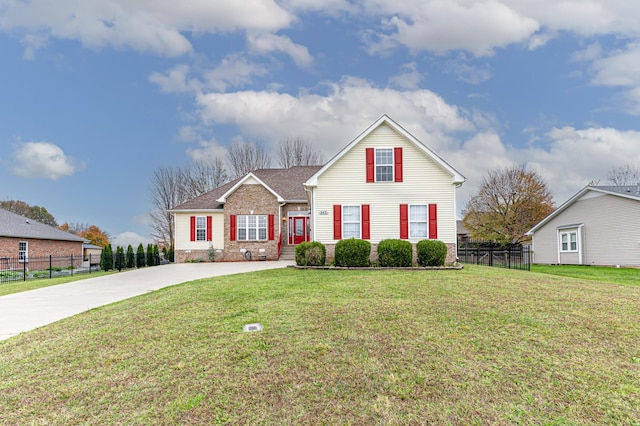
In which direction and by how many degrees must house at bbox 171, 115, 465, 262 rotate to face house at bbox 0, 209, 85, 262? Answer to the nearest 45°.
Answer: approximately 135° to its right

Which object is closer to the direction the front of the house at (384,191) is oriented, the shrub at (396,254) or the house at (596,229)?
the shrub

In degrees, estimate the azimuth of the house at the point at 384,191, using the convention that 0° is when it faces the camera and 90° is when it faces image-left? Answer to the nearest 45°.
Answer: approximately 0°

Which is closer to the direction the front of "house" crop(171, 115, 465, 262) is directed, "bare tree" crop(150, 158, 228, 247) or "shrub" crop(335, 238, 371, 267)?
the shrub

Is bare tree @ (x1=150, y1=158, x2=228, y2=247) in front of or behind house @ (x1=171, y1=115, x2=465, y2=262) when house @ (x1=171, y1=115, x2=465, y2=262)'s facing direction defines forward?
behind

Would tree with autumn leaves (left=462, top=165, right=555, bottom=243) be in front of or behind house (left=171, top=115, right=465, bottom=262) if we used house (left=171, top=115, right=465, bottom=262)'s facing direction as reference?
behind

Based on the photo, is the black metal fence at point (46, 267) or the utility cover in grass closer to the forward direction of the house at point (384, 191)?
the utility cover in grass

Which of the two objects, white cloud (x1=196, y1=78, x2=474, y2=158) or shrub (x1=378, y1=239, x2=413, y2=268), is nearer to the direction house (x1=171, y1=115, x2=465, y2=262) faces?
the shrub
